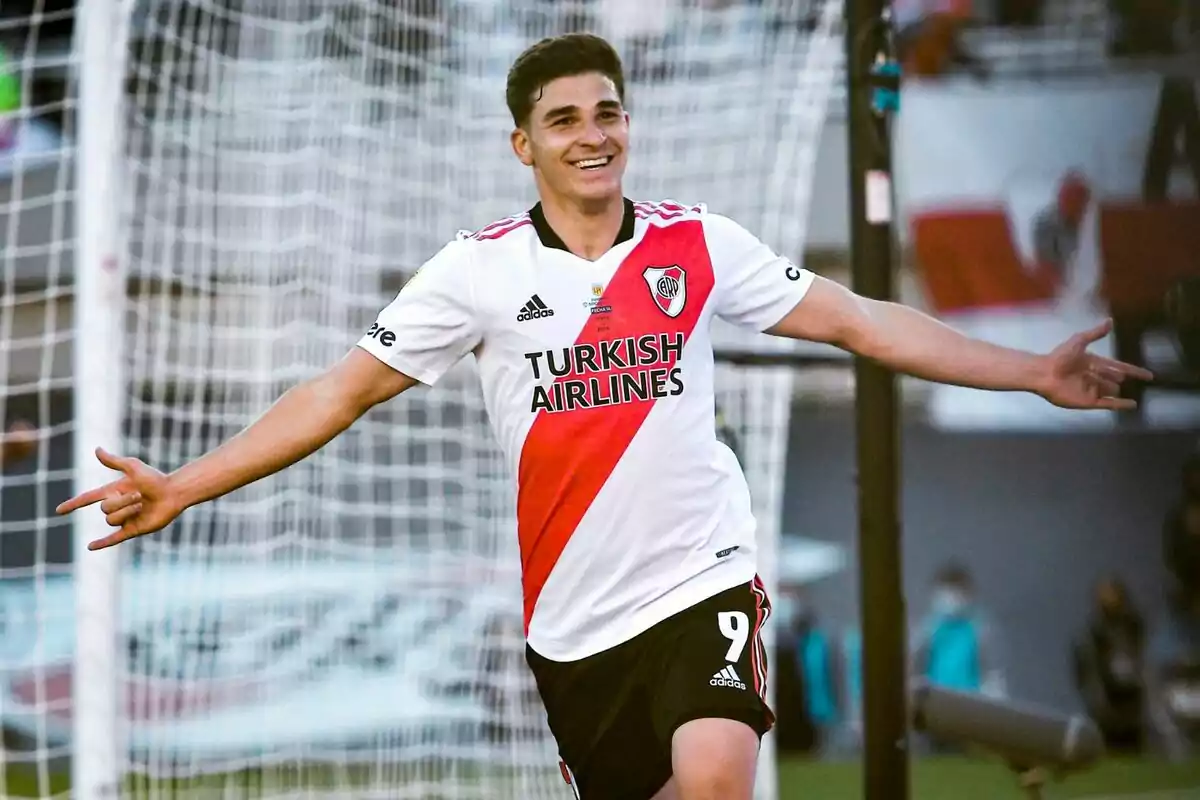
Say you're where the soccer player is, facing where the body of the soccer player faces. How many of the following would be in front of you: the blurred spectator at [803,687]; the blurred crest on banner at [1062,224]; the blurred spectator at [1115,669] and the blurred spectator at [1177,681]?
0

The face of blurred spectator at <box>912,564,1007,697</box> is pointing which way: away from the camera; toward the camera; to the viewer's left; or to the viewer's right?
toward the camera

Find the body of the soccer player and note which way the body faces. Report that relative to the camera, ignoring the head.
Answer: toward the camera

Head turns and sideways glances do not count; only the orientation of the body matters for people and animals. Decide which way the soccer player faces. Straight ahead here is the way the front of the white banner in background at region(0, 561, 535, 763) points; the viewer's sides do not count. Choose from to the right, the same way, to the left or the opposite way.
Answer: the same way

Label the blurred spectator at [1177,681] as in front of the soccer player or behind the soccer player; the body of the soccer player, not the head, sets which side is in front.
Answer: behind

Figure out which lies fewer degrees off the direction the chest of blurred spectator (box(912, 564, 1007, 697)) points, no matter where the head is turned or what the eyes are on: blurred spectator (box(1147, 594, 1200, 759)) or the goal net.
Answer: the goal net

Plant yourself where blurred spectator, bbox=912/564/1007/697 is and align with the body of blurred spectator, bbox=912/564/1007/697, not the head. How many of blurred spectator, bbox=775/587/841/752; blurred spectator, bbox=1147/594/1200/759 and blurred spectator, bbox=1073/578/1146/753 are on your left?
2

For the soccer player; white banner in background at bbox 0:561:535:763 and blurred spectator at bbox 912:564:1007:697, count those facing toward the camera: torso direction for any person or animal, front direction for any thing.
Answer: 3

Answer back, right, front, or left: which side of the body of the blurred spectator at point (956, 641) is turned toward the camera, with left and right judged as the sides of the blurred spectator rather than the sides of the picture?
front

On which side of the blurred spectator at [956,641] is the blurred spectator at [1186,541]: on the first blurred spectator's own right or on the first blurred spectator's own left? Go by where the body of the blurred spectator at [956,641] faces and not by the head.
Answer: on the first blurred spectator's own left

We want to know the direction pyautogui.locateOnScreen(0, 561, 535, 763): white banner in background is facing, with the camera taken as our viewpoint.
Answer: facing the viewer

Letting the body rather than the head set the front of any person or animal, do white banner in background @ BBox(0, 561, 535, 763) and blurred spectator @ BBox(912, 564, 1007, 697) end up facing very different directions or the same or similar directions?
same or similar directions

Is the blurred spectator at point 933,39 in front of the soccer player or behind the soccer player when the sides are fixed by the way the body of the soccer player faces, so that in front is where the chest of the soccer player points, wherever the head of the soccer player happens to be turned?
behind

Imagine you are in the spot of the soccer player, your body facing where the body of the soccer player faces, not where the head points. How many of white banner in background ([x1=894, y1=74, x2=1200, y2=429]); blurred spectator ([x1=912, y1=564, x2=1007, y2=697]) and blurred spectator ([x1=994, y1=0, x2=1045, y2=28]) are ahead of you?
0

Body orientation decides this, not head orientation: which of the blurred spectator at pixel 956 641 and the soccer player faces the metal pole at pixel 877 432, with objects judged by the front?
the blurred spectator

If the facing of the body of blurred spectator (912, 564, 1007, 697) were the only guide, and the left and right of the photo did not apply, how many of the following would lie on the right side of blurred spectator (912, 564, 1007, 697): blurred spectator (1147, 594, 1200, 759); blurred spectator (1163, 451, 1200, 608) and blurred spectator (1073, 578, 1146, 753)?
0

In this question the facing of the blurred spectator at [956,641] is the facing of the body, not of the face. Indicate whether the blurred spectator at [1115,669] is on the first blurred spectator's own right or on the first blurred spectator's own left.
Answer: on the first blurred spectator's own left

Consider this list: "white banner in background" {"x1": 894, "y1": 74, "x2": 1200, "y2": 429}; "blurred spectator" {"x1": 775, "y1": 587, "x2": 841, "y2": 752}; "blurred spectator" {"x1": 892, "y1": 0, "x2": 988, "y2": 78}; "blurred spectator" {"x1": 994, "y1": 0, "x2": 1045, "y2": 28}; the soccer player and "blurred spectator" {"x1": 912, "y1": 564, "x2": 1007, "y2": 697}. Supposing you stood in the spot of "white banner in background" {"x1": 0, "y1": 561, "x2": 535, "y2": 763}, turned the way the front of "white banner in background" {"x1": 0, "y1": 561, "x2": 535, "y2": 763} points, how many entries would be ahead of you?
1

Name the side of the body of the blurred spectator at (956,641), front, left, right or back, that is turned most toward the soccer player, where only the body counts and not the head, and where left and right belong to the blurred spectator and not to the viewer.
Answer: front
